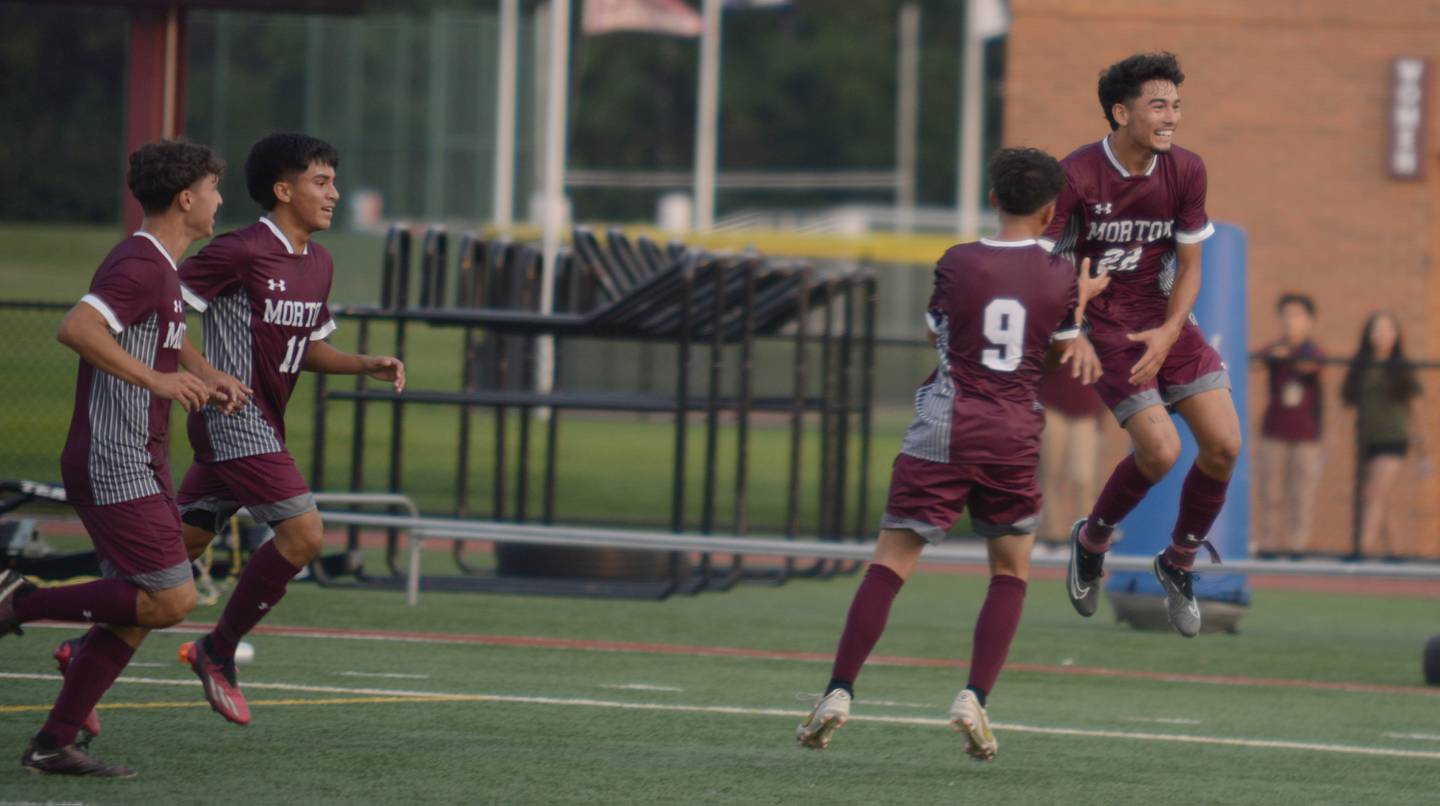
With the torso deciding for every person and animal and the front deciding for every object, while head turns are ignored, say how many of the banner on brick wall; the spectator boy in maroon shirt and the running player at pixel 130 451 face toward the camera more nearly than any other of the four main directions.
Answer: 2

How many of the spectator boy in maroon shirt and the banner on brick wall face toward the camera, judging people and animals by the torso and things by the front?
2

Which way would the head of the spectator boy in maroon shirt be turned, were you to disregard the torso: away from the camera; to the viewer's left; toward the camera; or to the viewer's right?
toward the camera

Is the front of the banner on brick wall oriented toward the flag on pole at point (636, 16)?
no

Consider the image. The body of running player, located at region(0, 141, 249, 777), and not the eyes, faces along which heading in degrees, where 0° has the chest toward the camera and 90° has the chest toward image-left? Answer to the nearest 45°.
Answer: approximately 270°

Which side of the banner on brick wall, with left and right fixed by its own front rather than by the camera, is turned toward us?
front

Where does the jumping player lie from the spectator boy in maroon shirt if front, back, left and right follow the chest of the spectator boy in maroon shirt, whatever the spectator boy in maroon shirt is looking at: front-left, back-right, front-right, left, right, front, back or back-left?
front

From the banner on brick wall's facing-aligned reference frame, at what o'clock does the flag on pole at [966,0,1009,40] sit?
The flag on pole is roughly at 5 o'clock from the banner on brick wall.

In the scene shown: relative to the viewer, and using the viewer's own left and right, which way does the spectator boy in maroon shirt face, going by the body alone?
facing the viewer

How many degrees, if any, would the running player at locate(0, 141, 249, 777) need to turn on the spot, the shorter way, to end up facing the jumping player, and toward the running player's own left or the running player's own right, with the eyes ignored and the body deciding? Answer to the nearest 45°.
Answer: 0° — they already face them

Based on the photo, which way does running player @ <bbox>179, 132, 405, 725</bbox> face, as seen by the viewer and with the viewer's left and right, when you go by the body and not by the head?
facing the viewer and to the right of the viewer

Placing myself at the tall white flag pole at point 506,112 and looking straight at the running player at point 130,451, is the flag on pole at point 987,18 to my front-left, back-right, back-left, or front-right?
back-left

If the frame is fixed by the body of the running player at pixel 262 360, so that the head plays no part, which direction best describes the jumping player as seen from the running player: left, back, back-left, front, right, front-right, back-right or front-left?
front-left

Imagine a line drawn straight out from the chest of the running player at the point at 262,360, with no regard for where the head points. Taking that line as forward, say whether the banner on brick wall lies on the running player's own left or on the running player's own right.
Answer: on the running player's own left

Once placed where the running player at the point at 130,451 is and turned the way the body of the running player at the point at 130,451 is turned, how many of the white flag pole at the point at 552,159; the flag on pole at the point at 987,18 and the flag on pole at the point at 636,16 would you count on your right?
0
